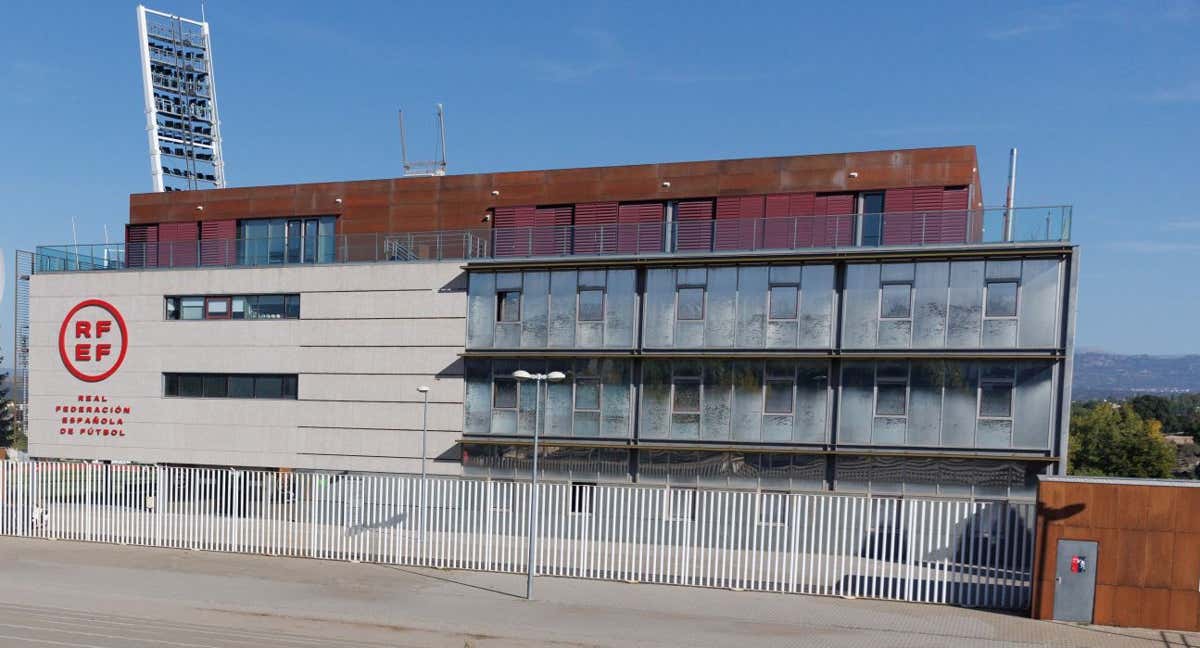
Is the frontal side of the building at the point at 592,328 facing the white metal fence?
yes

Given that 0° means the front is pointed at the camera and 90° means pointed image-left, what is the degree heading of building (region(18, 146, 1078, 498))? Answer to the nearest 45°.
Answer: approximately 0°
